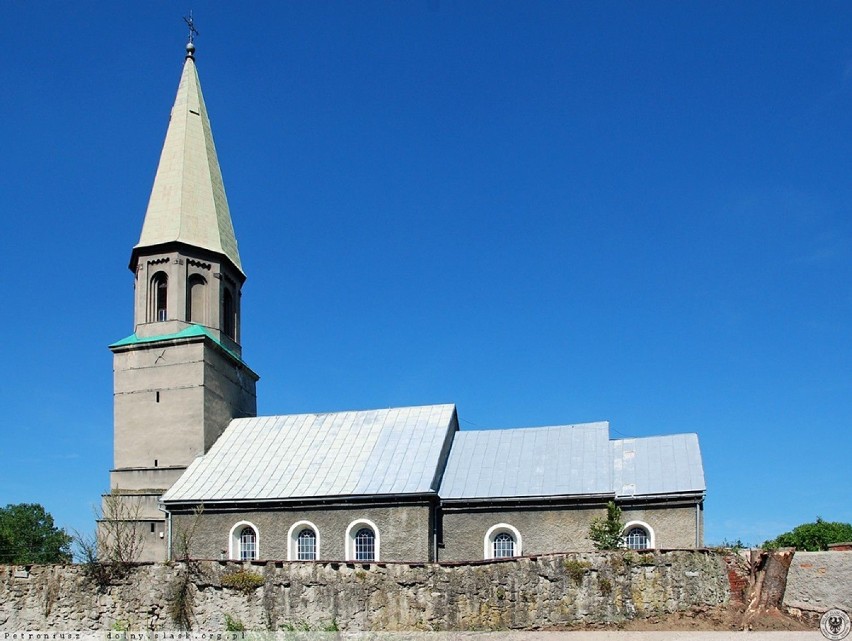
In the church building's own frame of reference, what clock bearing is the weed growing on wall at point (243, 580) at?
The weed growing on wall is roughly at 9 o'clock from the church building.

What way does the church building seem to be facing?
to the viewer's left

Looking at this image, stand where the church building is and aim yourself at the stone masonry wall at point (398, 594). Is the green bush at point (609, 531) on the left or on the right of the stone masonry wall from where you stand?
left

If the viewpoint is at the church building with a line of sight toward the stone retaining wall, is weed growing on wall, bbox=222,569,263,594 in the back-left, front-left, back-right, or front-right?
front-right

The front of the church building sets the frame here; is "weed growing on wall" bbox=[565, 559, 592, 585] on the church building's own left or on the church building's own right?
on the church building's own left

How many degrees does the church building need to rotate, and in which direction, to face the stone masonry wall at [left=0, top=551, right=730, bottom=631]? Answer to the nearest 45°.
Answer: approximately 90° to its left

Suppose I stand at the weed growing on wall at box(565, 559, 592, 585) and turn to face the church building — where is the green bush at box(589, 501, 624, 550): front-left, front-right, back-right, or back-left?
front-right

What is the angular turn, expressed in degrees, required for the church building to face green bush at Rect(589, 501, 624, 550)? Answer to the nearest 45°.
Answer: approximately 135° to its left
